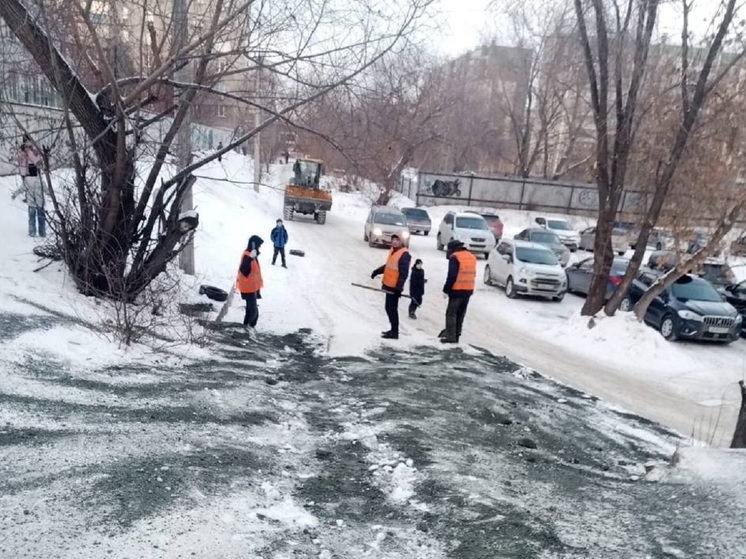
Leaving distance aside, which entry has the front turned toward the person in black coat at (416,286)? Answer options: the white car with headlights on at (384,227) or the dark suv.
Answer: the white car with headlights on

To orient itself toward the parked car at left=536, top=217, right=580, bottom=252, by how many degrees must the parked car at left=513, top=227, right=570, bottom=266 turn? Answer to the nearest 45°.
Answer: approximately 135° to its left

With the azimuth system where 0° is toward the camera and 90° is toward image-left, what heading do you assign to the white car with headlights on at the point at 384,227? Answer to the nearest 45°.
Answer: approximately 0°

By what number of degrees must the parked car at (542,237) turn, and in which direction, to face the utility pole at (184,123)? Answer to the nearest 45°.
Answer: approximately 45° to its right
